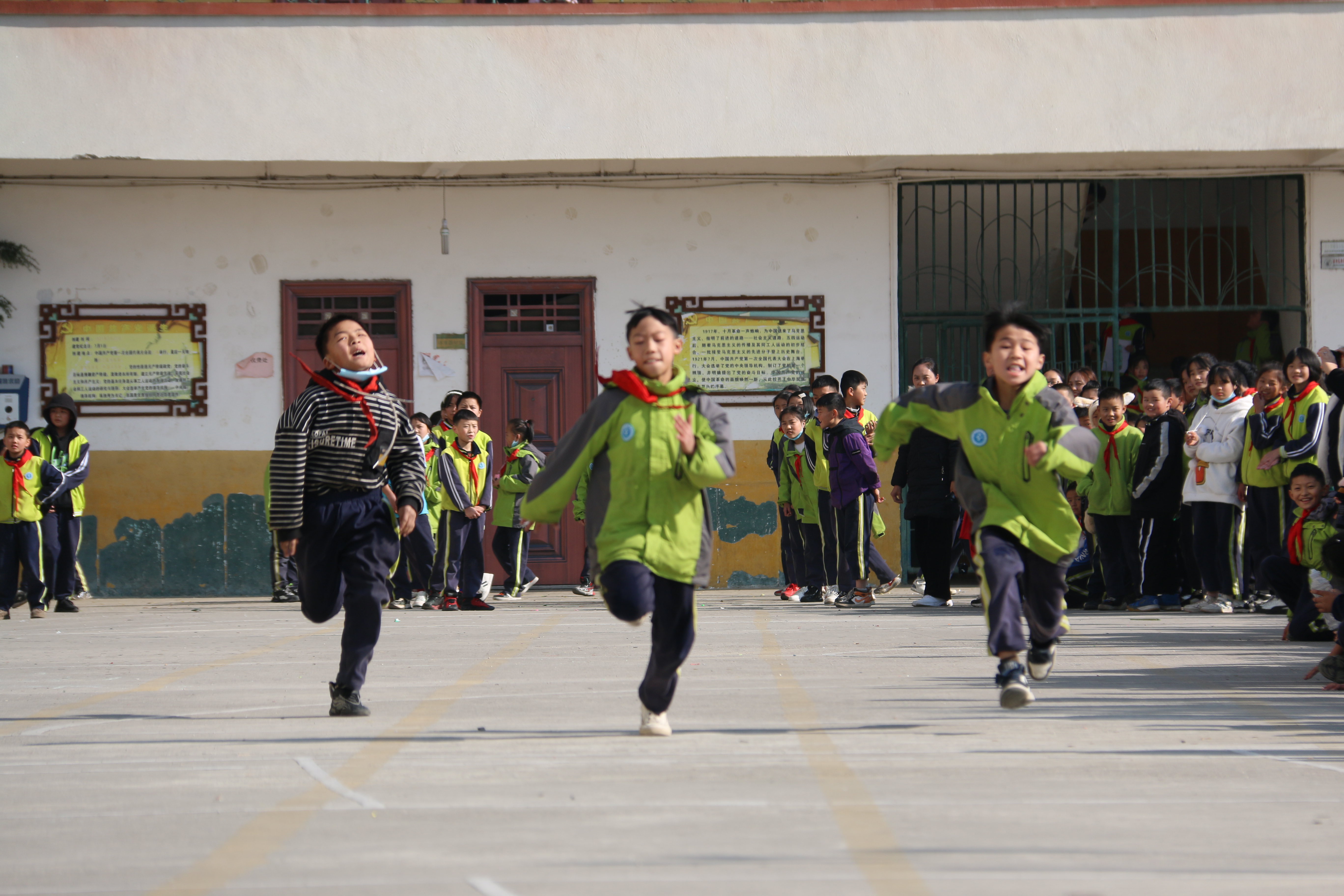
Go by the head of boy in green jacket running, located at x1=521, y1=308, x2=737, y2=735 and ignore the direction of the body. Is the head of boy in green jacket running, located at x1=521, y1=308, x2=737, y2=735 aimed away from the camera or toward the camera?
toward the camera

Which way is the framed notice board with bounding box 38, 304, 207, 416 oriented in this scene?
toward the camera

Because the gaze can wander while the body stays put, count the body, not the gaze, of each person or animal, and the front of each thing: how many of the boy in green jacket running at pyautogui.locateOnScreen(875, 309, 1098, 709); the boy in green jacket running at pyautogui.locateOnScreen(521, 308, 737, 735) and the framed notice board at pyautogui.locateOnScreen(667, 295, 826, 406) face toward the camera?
3

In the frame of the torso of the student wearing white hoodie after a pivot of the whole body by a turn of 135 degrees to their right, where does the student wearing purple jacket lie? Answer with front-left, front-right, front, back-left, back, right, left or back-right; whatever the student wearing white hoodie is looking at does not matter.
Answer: left

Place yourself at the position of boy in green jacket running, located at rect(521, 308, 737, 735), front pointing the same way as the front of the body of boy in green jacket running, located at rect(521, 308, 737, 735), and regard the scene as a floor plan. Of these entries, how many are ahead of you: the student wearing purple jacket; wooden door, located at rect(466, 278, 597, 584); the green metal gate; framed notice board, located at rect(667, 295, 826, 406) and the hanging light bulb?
0

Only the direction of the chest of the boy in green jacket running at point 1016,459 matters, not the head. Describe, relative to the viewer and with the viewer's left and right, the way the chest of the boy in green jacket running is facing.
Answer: facing the viewer

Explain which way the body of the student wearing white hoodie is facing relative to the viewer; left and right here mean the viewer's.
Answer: facing the viewer and to the left of the viewer

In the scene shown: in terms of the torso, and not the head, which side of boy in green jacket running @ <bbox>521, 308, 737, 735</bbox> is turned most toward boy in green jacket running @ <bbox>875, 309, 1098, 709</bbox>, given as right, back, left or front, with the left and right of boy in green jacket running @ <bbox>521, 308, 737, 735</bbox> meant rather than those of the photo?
left

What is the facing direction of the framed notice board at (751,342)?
toward the camera

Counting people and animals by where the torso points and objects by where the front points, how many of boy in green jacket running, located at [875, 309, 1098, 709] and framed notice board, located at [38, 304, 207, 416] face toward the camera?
2

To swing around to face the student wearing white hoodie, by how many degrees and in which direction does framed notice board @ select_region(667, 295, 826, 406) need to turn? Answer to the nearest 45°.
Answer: approximately 45° to its left

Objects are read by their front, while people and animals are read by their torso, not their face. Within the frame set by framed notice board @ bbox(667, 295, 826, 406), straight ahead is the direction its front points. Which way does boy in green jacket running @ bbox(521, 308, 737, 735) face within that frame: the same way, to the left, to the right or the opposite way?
the same way

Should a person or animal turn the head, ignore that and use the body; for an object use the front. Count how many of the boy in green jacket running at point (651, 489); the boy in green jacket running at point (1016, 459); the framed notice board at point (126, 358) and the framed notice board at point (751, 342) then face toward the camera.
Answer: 4

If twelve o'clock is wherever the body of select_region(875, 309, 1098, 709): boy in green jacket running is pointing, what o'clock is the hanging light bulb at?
The hanging light bulb is roughly at 5 o'clock from the boy in green jacket running.

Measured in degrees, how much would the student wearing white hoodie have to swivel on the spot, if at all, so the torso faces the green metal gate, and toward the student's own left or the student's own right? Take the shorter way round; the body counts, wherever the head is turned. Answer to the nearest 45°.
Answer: approximately 135° to the student's own right

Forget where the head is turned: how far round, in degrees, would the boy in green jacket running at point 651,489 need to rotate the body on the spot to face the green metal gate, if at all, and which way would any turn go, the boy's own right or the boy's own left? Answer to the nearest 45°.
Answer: approximately 135° to the boy's own left

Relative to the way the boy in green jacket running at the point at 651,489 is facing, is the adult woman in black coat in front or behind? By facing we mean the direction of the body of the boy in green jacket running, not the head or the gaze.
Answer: behind
